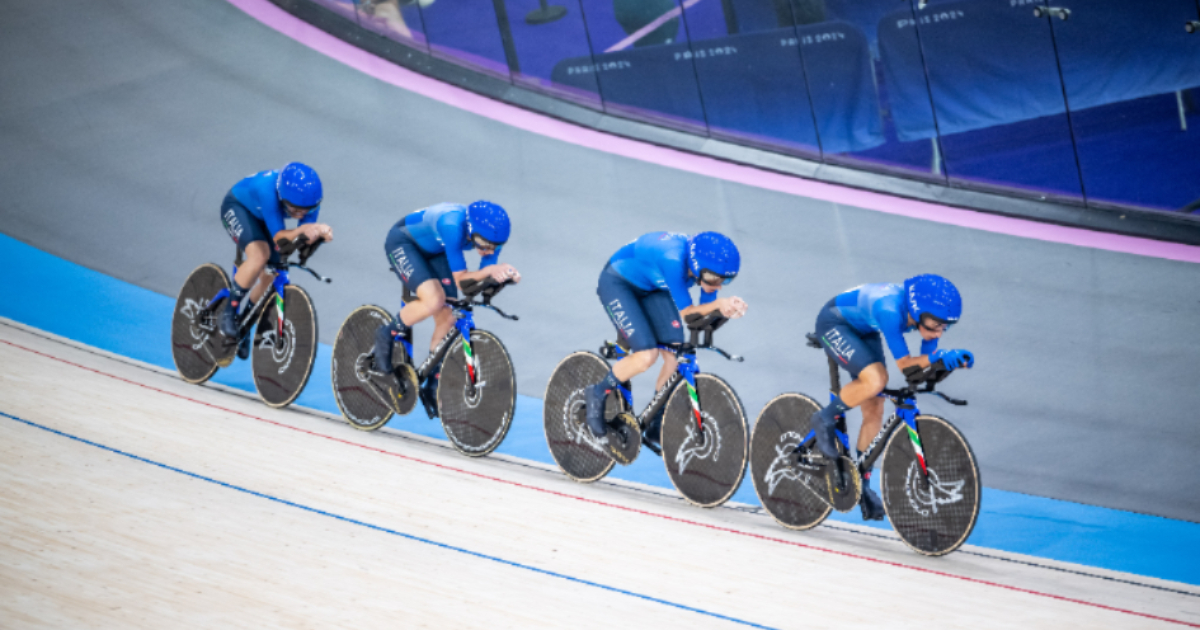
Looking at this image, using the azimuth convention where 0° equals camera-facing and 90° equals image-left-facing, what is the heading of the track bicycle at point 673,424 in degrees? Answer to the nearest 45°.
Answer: approximately 315°

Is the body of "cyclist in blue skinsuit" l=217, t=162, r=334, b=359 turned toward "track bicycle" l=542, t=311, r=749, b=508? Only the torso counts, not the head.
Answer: yes

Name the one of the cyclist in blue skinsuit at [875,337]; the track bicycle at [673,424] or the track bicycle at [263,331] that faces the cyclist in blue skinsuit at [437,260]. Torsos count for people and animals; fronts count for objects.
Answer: the track bicycle at [263,331]

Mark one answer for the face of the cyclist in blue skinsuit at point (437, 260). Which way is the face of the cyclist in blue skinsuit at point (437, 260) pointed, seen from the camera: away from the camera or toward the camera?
toward the camera

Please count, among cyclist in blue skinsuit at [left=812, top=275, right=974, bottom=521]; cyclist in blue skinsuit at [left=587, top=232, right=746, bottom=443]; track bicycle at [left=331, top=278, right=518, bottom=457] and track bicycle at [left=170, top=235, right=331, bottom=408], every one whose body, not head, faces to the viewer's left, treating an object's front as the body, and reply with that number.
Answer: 0

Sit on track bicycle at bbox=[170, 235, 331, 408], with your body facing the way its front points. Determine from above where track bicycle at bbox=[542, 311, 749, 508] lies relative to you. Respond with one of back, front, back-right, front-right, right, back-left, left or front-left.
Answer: front

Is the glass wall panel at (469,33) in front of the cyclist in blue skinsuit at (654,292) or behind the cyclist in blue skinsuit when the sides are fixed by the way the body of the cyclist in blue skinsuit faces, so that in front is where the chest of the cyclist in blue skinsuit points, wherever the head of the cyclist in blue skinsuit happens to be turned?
behind

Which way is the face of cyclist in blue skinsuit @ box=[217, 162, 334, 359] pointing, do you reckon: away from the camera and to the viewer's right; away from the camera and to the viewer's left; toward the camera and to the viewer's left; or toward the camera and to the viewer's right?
toward the camera and to the viewer's right

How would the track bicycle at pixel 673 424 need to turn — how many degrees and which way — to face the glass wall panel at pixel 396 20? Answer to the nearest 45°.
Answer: approximately 135° to its left

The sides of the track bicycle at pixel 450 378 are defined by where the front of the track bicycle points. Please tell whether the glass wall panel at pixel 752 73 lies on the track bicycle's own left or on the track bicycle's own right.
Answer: on the track bicycle's own left

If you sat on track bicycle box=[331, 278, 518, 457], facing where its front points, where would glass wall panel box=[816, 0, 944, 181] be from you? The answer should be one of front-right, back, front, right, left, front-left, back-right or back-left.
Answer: left

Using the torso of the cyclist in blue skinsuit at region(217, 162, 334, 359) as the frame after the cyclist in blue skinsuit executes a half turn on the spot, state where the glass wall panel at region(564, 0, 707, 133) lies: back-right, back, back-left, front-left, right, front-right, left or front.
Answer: right

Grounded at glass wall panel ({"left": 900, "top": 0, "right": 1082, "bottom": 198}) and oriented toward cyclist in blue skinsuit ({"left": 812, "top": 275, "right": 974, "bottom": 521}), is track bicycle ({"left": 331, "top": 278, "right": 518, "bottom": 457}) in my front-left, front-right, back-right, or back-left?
front-right

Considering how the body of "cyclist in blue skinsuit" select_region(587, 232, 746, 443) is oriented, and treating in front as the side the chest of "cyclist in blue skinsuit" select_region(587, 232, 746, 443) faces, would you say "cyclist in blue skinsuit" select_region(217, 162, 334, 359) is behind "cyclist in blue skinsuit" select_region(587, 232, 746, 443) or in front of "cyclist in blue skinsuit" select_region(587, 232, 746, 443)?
behind

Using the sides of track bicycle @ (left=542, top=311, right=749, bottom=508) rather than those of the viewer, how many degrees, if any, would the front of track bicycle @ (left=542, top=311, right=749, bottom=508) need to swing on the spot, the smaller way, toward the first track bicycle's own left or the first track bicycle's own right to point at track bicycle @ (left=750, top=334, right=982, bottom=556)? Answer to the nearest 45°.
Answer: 0° — it already faces it

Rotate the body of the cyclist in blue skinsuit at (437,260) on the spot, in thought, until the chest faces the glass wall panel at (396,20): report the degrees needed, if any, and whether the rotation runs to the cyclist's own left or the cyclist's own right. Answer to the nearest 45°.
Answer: approximately 135° to the cyclist's own left

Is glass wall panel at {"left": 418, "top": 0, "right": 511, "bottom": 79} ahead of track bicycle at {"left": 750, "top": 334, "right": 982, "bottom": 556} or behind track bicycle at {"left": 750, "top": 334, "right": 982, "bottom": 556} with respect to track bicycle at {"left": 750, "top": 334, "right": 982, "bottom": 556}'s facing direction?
behind

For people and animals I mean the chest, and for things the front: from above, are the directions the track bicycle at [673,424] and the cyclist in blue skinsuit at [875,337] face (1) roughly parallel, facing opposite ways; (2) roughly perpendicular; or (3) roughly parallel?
roughly parallel

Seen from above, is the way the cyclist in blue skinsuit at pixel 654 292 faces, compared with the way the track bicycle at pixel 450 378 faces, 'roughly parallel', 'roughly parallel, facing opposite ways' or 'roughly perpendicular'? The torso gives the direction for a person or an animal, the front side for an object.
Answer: roughly parallel
